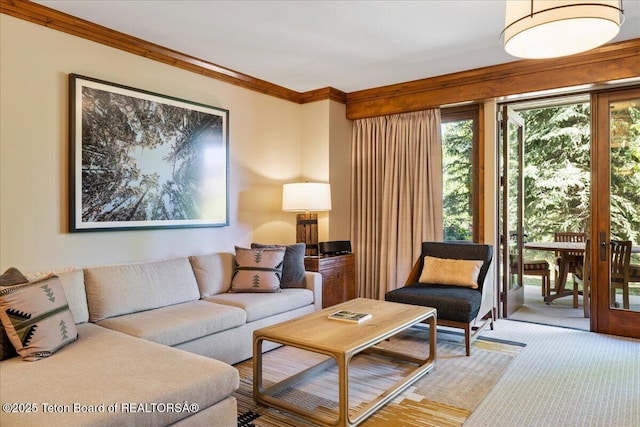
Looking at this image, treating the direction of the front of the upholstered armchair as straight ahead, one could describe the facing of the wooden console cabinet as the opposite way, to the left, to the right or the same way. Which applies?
to the left

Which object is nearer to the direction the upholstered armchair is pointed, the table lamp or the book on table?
the book on table

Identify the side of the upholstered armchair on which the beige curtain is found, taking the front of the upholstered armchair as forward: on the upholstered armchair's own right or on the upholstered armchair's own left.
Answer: on the upholstered armchair's own right

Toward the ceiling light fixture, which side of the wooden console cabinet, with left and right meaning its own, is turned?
front

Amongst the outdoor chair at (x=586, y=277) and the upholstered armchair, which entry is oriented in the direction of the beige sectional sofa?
the upholstered armchair

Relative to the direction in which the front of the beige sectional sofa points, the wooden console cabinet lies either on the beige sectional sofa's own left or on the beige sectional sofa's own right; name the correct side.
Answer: on the beige sectional sofa's own left

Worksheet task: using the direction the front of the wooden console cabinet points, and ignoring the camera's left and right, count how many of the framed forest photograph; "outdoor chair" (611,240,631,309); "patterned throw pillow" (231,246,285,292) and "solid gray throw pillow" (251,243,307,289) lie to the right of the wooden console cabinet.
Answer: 3

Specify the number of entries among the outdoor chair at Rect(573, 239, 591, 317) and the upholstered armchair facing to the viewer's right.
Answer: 0

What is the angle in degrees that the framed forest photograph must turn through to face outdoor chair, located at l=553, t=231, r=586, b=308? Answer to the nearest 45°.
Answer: approximately 45° to its left

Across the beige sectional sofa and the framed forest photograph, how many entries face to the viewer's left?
0

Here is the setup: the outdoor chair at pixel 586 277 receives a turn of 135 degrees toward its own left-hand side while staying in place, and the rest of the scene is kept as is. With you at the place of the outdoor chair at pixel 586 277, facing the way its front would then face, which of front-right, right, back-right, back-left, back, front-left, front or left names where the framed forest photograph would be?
front-right

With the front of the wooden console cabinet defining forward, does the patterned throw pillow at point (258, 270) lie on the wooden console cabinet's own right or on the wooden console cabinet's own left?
on the wooden console cabinet's own right

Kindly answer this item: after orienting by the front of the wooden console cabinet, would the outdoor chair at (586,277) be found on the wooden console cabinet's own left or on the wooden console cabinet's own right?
on the wooden console cabinet's own left

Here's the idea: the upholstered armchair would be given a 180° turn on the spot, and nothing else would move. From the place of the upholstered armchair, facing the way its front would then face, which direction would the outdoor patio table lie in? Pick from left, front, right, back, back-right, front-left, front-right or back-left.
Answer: front

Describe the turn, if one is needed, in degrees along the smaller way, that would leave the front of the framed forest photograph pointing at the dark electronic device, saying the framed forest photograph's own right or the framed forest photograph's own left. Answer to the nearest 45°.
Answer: approximately 45° to the framed forest photograph's own left

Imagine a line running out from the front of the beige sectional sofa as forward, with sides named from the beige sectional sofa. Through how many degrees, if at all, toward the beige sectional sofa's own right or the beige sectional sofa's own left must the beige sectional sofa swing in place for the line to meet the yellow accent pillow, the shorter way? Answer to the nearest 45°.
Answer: approximately 45° to the beige sectional sofa's own left

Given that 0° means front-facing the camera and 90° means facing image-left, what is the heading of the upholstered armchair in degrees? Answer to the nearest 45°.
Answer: approximately 45°
